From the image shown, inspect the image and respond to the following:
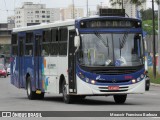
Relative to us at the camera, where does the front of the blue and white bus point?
facing the viewer and to the right of the viewer
